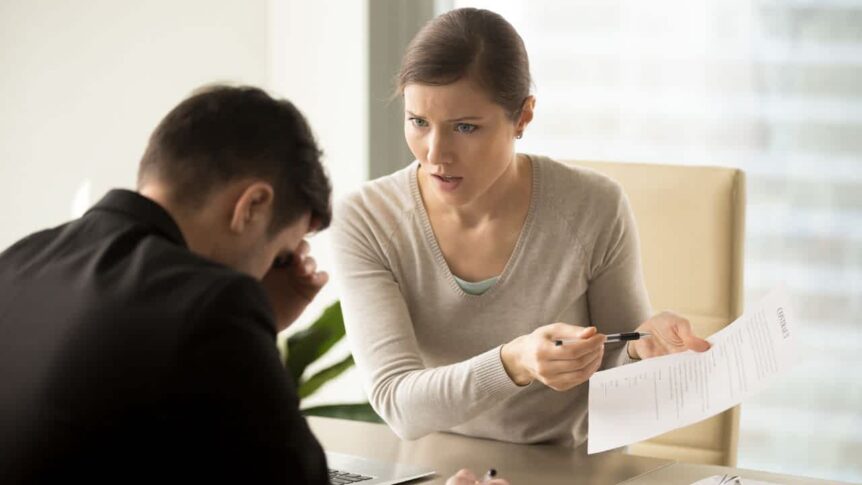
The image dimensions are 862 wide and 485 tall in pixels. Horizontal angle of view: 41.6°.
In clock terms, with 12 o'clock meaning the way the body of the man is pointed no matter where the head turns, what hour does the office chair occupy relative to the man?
The office chair is roughly at 12 o'clock from the man.

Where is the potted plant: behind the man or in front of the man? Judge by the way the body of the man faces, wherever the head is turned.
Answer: in front

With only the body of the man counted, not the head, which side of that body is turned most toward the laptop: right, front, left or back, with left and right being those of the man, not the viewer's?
front

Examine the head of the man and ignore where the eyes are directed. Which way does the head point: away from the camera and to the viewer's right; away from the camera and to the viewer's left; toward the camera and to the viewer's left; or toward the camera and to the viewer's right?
away from the camera and to the viewer's right

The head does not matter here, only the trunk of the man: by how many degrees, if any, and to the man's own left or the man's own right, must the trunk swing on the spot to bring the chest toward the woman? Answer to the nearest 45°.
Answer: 0° — they already face them

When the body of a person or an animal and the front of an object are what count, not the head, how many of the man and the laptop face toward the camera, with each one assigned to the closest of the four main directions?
0

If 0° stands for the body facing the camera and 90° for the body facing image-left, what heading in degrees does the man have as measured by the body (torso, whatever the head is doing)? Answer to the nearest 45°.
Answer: approximately 225°
